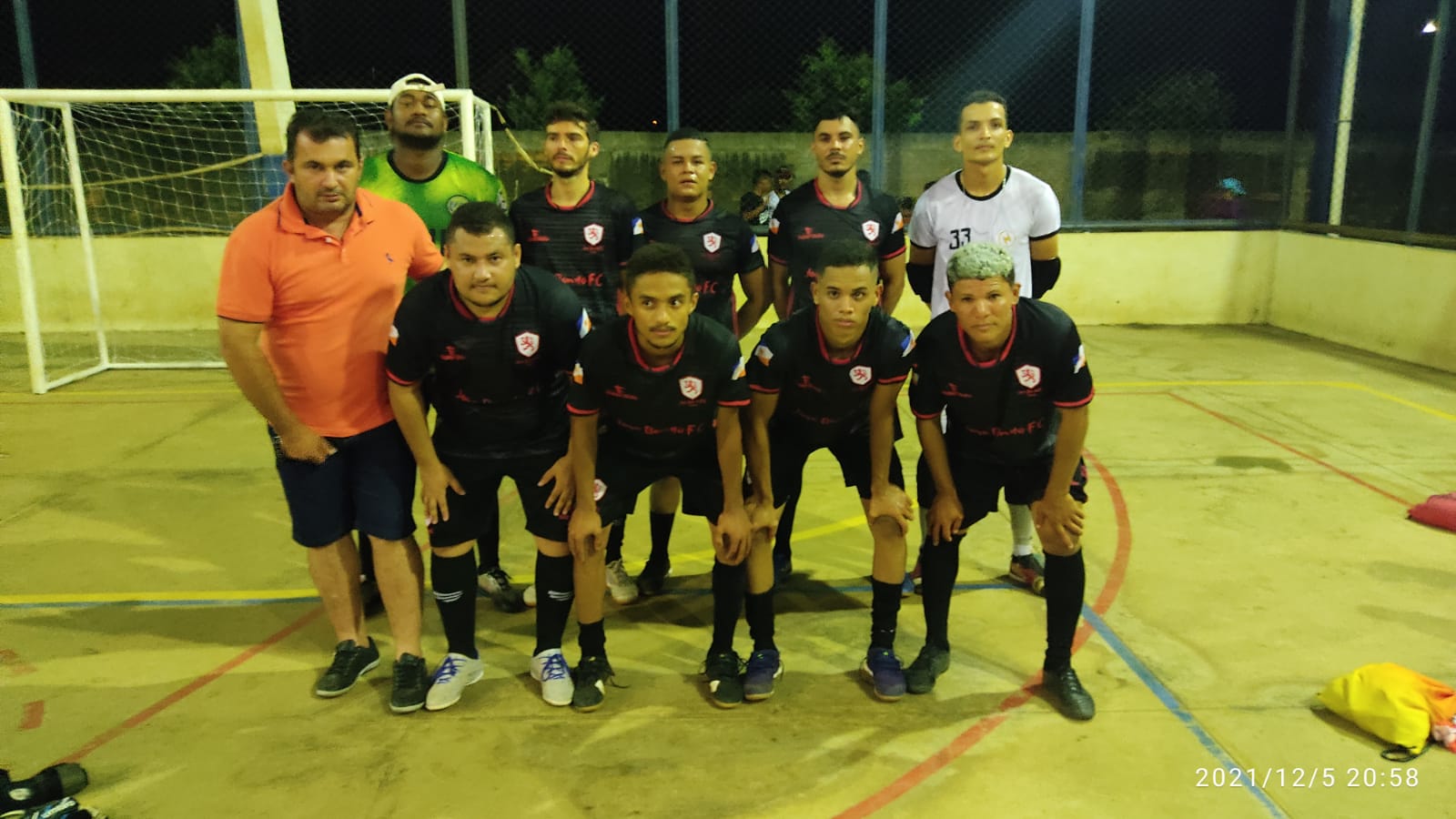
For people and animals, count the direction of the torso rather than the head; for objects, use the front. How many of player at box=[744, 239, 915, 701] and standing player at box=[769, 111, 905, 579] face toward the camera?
2

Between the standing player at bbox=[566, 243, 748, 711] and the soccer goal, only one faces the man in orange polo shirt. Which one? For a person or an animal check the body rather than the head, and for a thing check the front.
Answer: the soccer goal

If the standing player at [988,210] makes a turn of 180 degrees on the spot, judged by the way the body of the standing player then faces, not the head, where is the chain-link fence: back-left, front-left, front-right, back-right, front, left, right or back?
front

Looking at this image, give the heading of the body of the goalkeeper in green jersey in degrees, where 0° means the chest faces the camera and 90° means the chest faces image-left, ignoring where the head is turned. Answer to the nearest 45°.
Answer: approximately 0°

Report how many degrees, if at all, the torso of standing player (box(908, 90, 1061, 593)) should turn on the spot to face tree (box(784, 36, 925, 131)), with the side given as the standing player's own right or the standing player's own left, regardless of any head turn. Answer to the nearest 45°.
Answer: approximately 180°

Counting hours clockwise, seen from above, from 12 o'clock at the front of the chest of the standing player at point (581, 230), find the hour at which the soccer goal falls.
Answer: The soccer goal is roughly at 5 o'clock from the standing player.
